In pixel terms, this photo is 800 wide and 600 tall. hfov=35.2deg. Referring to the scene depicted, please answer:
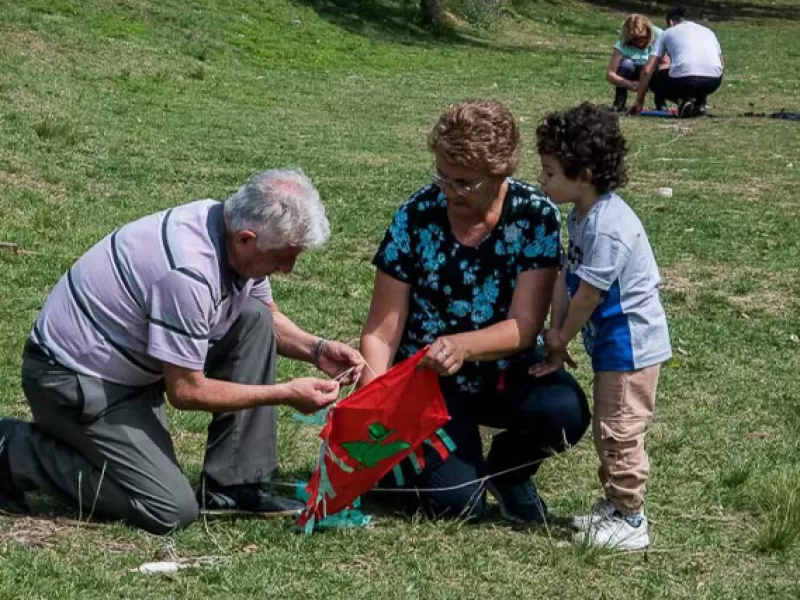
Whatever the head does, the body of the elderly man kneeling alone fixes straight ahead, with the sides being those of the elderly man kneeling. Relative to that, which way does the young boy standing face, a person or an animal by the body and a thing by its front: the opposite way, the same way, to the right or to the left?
the opposite way

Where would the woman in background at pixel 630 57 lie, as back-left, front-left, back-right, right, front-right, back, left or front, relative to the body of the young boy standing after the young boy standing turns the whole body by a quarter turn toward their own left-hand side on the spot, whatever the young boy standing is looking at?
back

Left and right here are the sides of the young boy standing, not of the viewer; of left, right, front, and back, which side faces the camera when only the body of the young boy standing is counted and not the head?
left

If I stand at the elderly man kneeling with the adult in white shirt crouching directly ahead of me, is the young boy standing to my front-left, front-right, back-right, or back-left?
front-right

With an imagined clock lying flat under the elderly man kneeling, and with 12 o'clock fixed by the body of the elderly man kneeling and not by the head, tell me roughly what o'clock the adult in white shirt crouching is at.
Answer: The adult in white shirt crouching is roughly at 10 o'clock from the elderly man kneeling.

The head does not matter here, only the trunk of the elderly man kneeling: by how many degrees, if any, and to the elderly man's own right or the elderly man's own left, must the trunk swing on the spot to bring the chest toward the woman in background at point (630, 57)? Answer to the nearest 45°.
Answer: approximately 45° to the elderly man's own left

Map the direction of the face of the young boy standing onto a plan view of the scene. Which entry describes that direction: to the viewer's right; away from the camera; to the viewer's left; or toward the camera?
to the viewer's left

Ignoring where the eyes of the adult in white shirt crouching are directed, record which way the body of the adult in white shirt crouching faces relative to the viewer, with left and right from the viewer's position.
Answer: facing away from the viewer and to the left of the viewer

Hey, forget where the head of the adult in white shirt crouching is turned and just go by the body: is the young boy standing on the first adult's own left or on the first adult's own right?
on the first adult's own left

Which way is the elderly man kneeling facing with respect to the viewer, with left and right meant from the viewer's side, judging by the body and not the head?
facing to the right of the viewer

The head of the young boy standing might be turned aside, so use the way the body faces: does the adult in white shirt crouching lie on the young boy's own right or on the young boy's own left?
on the young boy's own right

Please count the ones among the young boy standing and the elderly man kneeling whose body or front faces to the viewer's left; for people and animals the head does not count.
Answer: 1

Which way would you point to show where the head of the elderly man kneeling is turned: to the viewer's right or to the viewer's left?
to the viewer's right
